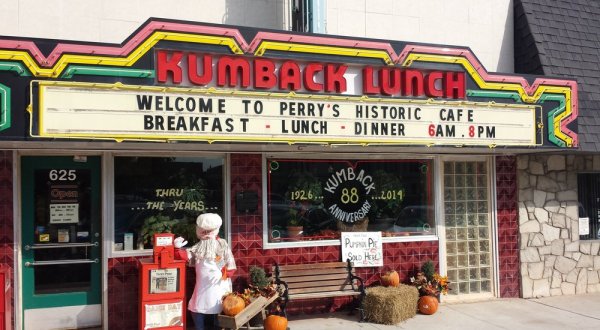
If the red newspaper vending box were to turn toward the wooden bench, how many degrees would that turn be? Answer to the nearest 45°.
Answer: approximately 90° to its left

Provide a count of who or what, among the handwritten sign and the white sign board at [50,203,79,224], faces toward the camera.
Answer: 2

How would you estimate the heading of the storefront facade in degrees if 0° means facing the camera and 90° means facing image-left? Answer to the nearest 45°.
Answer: approximately 0°

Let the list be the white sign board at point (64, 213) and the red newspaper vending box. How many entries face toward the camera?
2

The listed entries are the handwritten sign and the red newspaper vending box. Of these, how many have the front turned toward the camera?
2

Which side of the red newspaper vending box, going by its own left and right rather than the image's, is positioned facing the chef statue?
left

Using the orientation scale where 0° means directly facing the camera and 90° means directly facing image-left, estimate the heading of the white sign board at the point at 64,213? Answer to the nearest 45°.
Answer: approximately 0°

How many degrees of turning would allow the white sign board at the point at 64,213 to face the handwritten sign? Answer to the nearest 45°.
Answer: approximately 90° to its left

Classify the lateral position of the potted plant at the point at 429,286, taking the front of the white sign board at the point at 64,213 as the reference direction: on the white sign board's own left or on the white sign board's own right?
on the white sign board's own left
